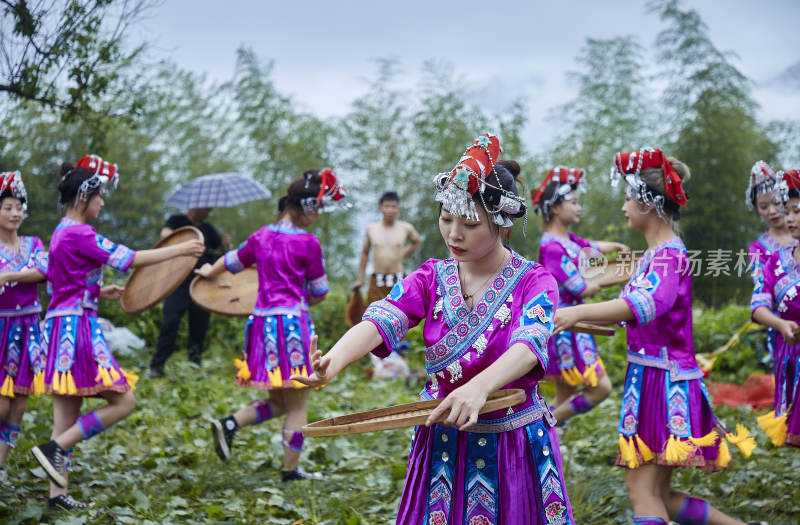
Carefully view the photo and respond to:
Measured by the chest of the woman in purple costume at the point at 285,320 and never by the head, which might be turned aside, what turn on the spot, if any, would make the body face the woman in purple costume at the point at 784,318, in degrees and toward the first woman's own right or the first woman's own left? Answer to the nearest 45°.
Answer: approximately 90° to the first woman's own right

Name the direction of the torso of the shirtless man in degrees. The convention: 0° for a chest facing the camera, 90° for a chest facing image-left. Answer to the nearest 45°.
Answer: approximately 0°

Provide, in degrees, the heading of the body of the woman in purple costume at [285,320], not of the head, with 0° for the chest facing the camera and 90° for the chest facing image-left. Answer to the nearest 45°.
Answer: approximately 225°

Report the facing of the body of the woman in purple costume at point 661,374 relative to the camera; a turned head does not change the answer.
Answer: to the viewer's left

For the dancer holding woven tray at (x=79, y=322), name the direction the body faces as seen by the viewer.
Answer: to the viewer's right

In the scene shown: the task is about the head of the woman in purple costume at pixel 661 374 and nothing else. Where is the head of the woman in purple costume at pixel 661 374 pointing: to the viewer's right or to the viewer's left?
to the viewer's left
